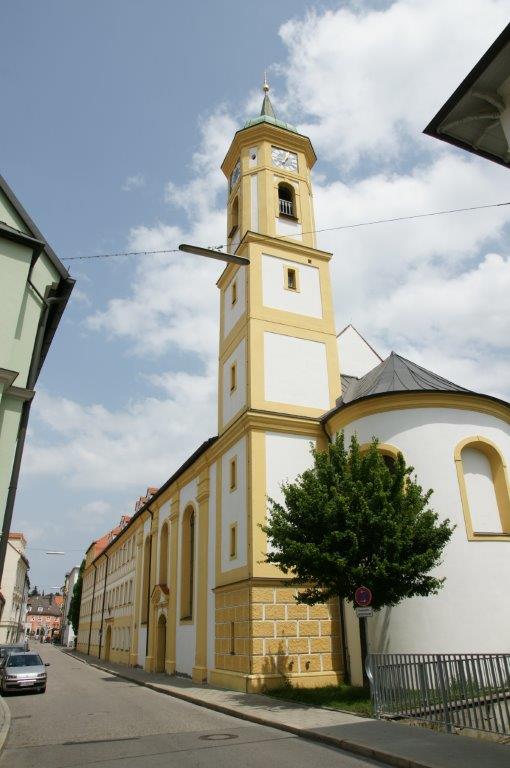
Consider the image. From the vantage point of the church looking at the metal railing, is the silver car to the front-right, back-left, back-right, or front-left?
back-right

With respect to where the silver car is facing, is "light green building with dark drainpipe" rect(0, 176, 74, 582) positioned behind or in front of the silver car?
in front

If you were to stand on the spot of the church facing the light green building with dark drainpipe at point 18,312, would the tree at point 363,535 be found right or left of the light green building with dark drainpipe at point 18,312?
left

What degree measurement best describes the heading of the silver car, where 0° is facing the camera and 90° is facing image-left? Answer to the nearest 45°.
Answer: approximately 0°

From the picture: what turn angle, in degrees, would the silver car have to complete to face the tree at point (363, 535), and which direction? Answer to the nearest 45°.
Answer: approximately 45° to its left

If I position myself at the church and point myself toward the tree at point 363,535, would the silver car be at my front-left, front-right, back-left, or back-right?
back-right

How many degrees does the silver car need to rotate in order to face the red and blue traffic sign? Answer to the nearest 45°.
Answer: approximately 45° to its left

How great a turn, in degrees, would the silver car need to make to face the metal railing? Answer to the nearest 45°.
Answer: approximately 45° to its left
